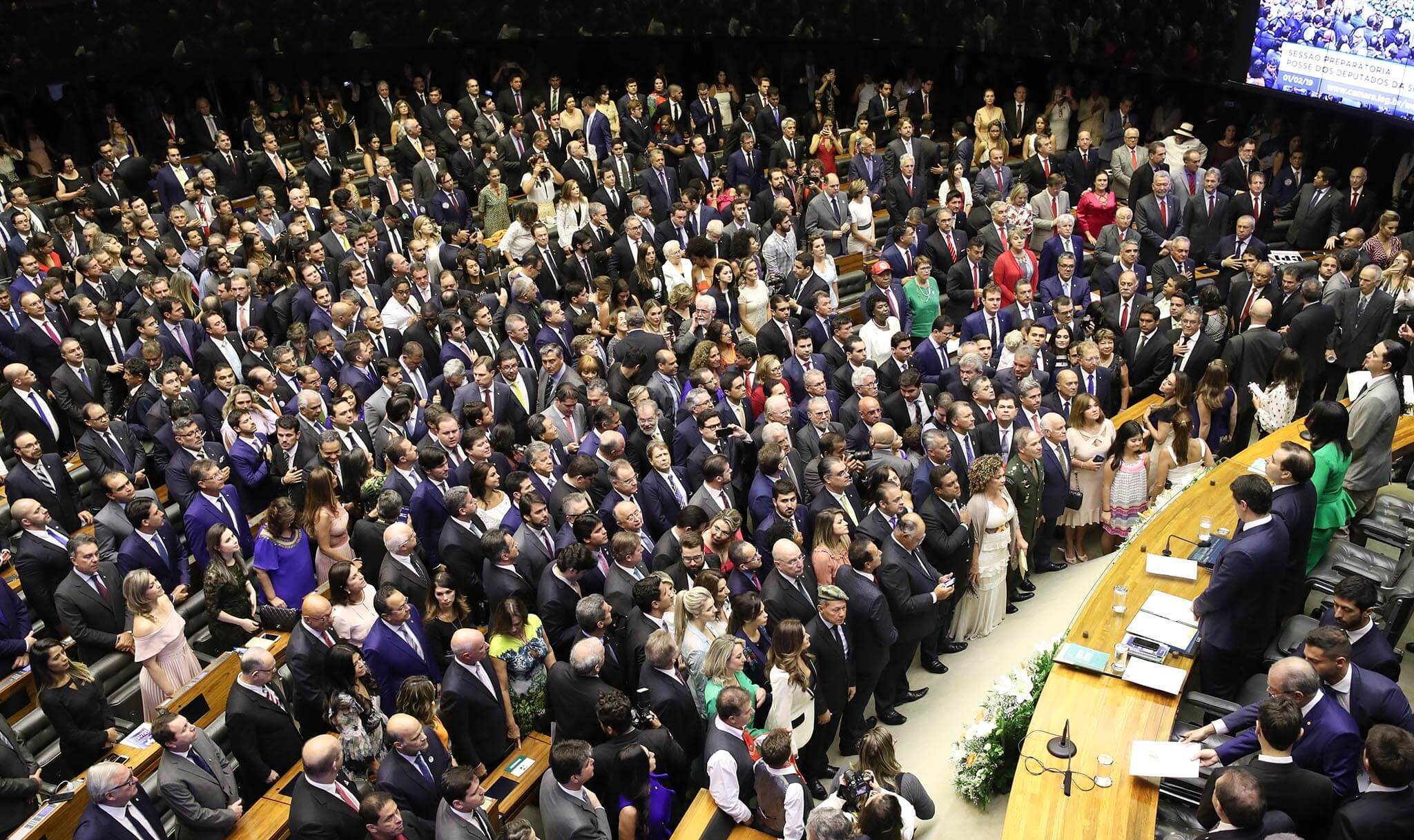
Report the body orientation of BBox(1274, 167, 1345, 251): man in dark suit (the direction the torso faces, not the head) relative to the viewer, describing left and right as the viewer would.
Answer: facing the viewer and to the left of the viewer

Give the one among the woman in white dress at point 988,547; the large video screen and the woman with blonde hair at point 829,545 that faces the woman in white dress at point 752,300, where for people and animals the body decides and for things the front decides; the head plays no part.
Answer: the large video screen

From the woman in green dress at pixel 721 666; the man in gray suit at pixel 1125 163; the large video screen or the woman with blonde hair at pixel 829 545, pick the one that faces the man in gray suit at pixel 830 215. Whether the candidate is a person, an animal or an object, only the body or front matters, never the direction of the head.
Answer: the large video screen

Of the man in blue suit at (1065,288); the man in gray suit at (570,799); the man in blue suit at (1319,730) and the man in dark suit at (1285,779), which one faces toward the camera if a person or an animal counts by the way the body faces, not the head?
the man in blue suit at (1065,288)

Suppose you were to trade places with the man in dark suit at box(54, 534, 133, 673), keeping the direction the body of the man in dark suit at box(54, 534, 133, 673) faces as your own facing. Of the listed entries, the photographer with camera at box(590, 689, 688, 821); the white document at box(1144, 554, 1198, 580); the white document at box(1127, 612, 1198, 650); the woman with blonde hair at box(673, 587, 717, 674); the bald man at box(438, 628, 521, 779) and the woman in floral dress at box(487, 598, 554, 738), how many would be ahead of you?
6

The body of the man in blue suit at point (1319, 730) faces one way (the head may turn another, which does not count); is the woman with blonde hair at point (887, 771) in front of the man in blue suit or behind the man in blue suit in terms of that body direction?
in front

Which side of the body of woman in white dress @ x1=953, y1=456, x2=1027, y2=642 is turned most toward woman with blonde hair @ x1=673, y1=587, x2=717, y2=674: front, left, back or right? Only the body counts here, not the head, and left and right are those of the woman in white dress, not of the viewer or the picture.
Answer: right

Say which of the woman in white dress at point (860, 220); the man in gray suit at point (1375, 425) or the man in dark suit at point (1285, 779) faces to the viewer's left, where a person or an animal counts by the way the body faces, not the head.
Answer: the man in gray suit

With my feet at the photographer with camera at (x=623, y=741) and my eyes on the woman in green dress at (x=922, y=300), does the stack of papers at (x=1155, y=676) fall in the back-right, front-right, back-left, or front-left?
front-right

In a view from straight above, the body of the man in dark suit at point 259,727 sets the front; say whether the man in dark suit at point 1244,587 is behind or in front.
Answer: in front

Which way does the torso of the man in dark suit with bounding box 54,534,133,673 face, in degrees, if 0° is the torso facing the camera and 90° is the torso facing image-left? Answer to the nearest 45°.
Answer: approximately 315°

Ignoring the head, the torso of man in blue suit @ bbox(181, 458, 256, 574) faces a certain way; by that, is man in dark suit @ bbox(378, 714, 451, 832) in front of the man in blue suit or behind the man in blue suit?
in front

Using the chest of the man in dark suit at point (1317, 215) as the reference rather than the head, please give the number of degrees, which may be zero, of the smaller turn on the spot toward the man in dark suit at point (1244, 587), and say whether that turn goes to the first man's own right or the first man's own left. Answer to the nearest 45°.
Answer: approximately 45° to the first man's own left

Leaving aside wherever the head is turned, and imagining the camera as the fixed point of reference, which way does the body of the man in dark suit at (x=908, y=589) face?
to the viewer's right

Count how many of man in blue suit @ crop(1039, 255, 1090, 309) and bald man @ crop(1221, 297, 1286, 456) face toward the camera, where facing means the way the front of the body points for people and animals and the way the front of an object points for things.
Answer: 1

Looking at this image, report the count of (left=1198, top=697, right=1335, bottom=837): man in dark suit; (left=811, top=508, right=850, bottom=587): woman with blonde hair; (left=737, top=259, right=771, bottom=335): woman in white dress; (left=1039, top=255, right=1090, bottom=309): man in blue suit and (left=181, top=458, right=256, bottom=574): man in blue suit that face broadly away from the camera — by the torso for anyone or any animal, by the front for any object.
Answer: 1

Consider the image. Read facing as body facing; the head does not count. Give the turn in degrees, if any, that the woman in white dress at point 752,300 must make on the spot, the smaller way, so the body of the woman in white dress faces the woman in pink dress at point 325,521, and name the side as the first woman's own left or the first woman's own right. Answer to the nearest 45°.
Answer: approximately 90° to the first woman's own right
